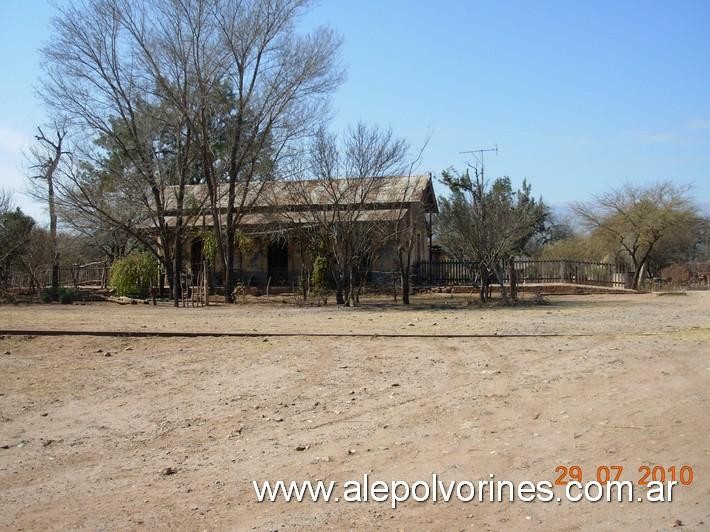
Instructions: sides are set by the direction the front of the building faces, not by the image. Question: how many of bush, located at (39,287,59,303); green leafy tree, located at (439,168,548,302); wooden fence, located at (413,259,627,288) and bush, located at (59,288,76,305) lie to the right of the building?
2

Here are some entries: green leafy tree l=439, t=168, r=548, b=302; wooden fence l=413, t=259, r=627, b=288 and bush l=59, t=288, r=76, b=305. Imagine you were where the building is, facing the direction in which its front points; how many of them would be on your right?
1

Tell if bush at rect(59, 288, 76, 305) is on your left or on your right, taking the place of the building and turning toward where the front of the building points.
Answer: on your right

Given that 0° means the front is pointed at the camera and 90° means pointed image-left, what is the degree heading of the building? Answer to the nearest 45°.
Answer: approximately 0°

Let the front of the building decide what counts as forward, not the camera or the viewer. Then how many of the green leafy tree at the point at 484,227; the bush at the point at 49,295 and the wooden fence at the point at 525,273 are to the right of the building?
1

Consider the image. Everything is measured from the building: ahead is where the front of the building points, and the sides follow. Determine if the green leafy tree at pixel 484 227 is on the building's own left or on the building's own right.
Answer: on the building's own left

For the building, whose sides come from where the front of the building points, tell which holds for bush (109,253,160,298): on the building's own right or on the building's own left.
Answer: on the building's own right
